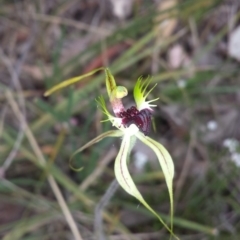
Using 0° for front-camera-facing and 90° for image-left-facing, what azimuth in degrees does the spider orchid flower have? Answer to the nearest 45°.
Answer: approximately 315°
